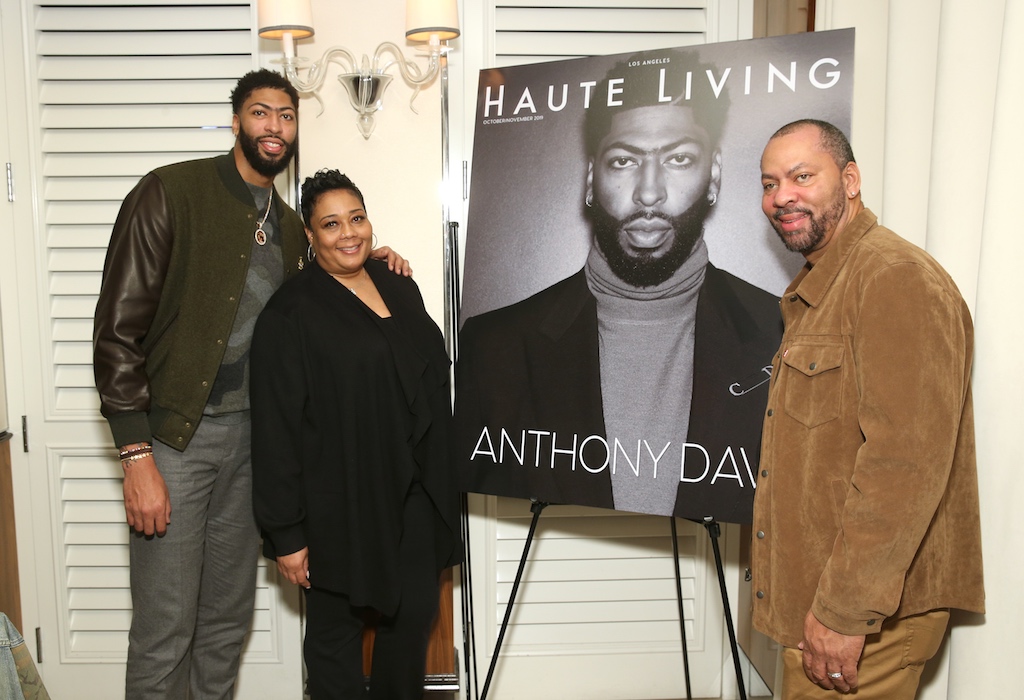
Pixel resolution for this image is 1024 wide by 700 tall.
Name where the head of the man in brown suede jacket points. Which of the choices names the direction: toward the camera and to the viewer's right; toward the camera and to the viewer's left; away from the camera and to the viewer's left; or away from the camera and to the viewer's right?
toward the camera and to the viewer's left

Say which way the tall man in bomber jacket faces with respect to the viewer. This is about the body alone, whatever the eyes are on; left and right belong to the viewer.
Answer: facing the viewer and to the right of the viewer

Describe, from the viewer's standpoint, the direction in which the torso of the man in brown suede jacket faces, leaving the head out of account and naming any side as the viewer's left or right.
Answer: facing the viewer and to the left of the viewer

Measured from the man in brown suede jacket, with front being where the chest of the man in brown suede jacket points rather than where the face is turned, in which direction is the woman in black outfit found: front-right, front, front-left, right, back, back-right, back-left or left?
front-right

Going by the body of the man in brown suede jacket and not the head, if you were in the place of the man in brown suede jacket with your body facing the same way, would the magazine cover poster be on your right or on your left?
on your right

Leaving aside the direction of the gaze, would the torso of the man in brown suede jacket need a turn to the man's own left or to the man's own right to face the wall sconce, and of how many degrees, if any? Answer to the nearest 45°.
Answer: approximately 45° to the man's own right

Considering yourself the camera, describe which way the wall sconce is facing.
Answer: facing the viewer

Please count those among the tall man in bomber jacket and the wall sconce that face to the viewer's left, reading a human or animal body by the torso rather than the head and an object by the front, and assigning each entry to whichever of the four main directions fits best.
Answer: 0

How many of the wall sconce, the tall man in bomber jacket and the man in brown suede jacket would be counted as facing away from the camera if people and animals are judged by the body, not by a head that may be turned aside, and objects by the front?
0

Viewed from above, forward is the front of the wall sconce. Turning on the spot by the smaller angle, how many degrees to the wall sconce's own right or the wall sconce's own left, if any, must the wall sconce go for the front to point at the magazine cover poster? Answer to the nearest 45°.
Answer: approximately 45° to the wall sconce's own left

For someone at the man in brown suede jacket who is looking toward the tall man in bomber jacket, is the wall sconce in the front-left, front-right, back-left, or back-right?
front-right
